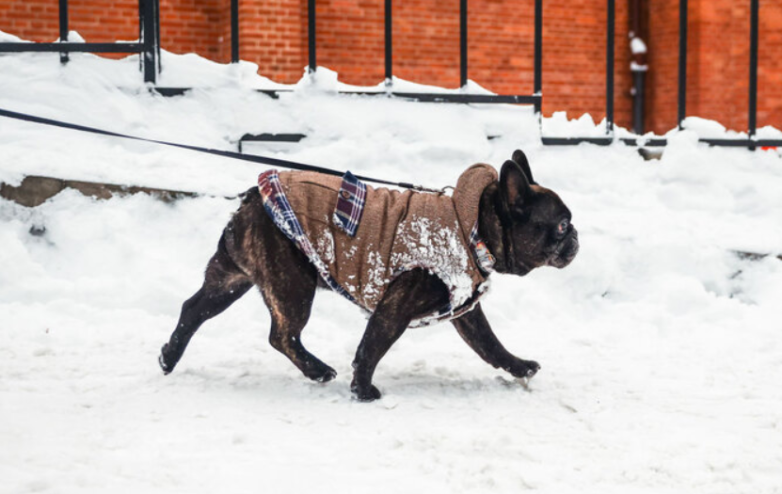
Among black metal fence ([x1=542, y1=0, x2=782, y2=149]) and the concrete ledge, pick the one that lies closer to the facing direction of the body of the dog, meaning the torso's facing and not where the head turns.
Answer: the black metal fence

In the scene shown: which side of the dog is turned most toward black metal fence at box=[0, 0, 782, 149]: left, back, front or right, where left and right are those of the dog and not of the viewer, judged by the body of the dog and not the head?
left

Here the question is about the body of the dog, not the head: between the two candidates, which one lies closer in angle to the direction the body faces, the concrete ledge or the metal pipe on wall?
the metal pipe on wall

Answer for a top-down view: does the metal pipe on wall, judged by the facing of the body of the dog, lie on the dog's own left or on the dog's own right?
on the dog's own left

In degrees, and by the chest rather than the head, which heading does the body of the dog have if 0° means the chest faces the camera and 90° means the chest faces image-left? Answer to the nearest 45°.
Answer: approximately 270°

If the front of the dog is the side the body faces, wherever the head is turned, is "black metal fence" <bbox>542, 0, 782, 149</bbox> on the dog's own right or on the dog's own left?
on the dog's own left

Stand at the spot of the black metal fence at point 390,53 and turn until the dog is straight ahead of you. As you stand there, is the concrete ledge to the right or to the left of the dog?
right

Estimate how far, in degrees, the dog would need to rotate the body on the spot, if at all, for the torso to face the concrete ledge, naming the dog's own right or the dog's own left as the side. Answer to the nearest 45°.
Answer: approximately 135° to the dog's own left
